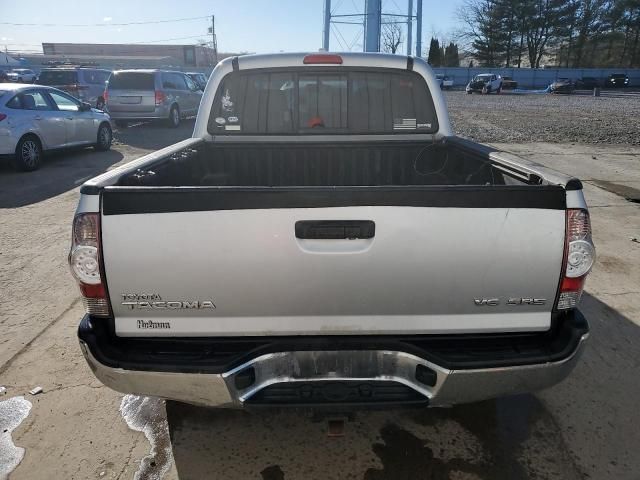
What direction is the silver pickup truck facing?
away from the camera

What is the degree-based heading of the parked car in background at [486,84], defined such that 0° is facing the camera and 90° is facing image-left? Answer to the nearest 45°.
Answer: approximately 45°

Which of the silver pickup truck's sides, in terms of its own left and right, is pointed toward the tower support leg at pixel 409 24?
front

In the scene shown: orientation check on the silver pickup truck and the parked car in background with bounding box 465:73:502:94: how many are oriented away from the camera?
1

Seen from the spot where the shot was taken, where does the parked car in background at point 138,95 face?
facing away from the viewer and to the right of the viewer

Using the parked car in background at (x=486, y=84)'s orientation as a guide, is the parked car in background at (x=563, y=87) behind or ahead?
behind

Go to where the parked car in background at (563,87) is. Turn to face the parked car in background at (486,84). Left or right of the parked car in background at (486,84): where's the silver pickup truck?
left

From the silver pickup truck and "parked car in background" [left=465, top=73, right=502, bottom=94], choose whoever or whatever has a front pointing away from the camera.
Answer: the silver pickup truck

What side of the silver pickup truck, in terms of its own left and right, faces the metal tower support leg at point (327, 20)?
front

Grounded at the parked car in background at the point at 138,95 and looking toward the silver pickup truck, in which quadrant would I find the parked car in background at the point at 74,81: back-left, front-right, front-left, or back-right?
back-right

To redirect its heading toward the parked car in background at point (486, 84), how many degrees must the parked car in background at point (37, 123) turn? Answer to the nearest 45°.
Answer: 0° — it already faces it

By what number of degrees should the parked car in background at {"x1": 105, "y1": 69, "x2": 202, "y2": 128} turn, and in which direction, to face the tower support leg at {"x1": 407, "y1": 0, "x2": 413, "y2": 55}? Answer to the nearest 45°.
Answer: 0° — it already faces it
